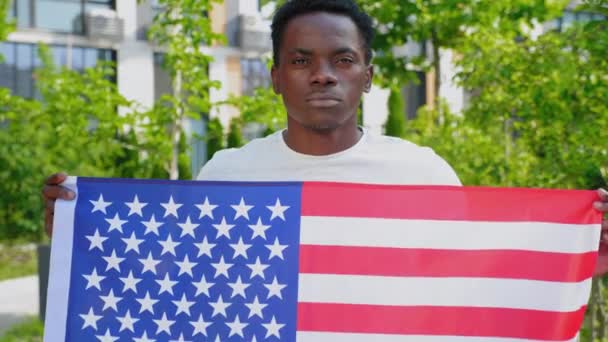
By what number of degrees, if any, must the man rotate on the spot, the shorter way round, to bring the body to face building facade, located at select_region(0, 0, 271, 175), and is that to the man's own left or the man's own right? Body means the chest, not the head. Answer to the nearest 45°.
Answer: approximately 180°

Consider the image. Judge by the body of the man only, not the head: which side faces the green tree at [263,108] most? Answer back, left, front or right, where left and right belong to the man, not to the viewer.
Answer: back

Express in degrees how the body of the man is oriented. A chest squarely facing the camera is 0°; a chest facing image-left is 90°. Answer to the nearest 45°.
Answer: approximately 0°

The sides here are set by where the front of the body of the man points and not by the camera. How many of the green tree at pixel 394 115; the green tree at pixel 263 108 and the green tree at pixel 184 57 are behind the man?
3

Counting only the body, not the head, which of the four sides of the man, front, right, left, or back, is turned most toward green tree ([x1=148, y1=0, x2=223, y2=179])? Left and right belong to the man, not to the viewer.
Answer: back

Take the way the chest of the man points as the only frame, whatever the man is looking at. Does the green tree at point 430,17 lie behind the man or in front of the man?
behind

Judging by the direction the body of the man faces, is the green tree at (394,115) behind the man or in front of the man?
behind
